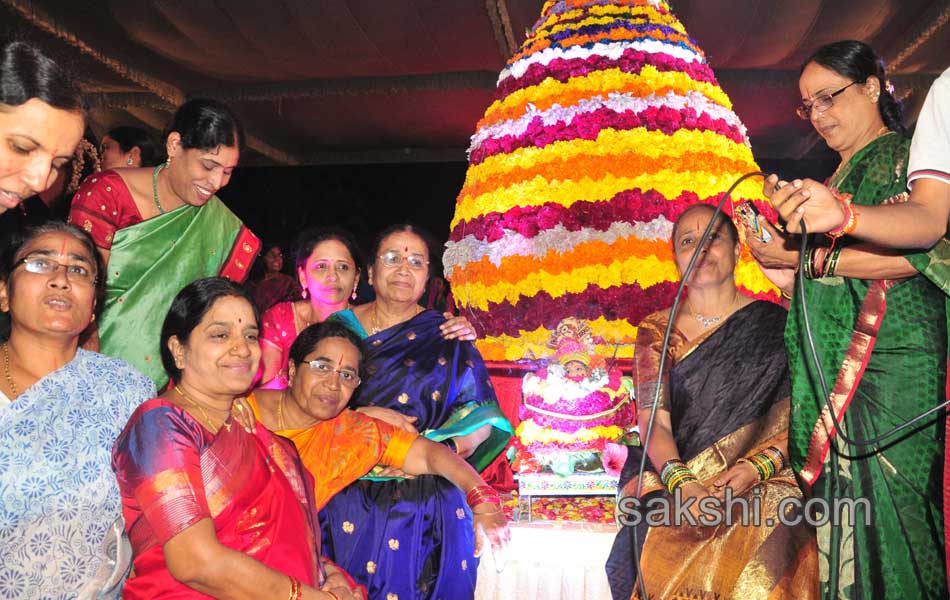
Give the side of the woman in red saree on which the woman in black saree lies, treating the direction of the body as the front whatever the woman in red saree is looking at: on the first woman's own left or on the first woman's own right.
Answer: on the first woman's own left

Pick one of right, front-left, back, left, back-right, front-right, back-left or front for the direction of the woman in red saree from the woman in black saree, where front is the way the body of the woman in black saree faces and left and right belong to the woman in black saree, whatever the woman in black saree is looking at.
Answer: front-right

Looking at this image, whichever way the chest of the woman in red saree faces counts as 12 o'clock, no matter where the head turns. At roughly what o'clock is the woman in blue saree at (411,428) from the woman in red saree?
The woman in blue saree is roughly at 9 o'clock from the woman in red saree.

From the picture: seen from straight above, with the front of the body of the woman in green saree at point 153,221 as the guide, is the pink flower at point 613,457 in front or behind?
in front

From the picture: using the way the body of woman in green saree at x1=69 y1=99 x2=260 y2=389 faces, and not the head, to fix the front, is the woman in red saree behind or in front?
in front

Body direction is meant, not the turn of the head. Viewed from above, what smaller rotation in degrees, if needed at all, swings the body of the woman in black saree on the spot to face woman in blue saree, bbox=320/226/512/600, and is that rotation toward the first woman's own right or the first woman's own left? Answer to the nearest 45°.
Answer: approximately 90° to the first woman's own right

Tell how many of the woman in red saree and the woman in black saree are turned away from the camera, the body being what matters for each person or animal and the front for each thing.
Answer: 0

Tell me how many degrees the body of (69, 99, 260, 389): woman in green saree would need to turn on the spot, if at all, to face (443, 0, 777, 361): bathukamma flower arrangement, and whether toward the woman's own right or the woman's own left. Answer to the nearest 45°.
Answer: approximately 45° to the woman's own left

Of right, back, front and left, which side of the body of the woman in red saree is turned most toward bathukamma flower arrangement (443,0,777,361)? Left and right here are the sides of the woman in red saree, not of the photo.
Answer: left
